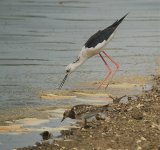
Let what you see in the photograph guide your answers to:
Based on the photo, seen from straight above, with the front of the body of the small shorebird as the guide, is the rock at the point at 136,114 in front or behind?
behind

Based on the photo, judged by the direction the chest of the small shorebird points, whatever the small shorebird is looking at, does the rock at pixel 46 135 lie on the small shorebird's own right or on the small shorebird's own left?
on the small shorebird's own left

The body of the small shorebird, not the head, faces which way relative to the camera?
to the viewer's left
